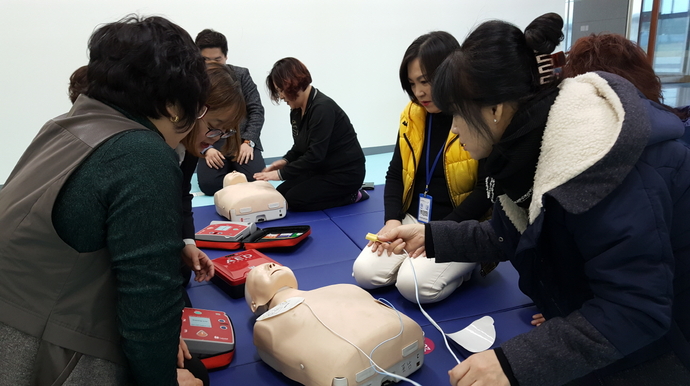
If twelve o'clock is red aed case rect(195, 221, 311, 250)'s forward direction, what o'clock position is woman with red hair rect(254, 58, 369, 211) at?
The woman with red hair is roughly at 7 o'clock from the red aed case.

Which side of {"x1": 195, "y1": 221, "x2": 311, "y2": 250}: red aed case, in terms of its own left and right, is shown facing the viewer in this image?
front

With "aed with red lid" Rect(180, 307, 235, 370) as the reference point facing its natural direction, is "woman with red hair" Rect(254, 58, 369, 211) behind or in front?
behind

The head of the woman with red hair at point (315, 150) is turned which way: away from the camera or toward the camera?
toward the camera

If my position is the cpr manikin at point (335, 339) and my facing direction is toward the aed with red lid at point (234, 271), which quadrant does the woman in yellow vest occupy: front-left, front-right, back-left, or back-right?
front-right

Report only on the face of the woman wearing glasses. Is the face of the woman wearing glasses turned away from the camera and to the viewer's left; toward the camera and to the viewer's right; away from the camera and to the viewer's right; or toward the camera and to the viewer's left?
toward the camera and to the viewer's right

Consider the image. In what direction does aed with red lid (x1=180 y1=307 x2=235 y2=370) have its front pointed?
toward the camera
